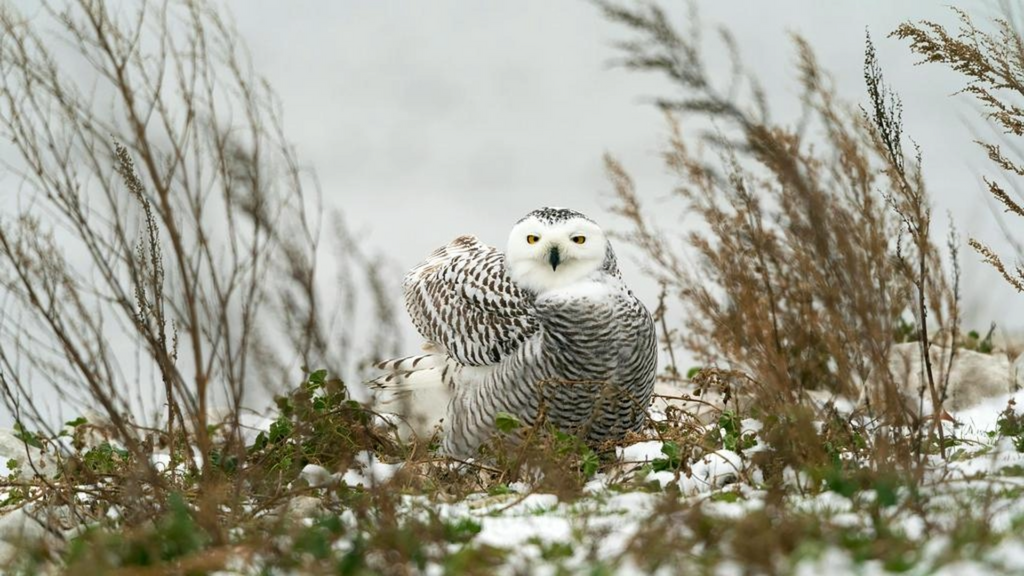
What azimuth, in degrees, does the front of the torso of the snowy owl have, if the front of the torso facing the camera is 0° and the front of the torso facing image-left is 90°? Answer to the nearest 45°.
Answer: approximately 315°
